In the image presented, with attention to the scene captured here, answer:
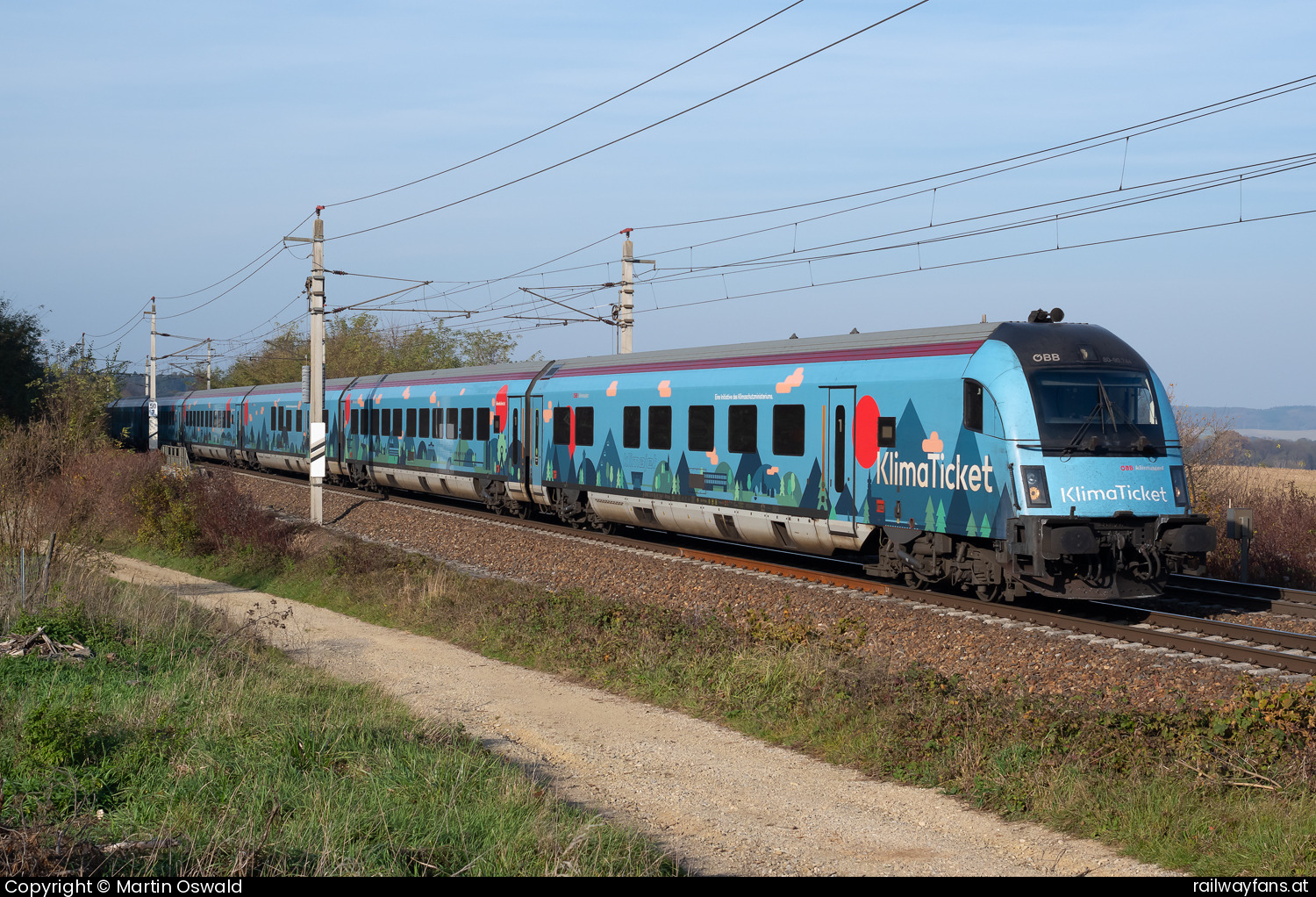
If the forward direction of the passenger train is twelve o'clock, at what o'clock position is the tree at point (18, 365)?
The tree is roughly at 6 o'clock from the passenger train.

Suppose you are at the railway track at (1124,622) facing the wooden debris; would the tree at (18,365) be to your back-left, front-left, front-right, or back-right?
front-right

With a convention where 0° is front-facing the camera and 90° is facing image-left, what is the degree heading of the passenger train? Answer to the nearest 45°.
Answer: approximately 315°

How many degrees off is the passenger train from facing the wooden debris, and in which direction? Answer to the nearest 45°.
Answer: approximately 90° to its right

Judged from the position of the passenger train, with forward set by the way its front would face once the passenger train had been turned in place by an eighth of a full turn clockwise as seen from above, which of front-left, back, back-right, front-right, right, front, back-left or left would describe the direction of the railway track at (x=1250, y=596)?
left

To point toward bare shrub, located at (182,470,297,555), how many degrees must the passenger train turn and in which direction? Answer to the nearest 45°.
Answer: approximately 180°
